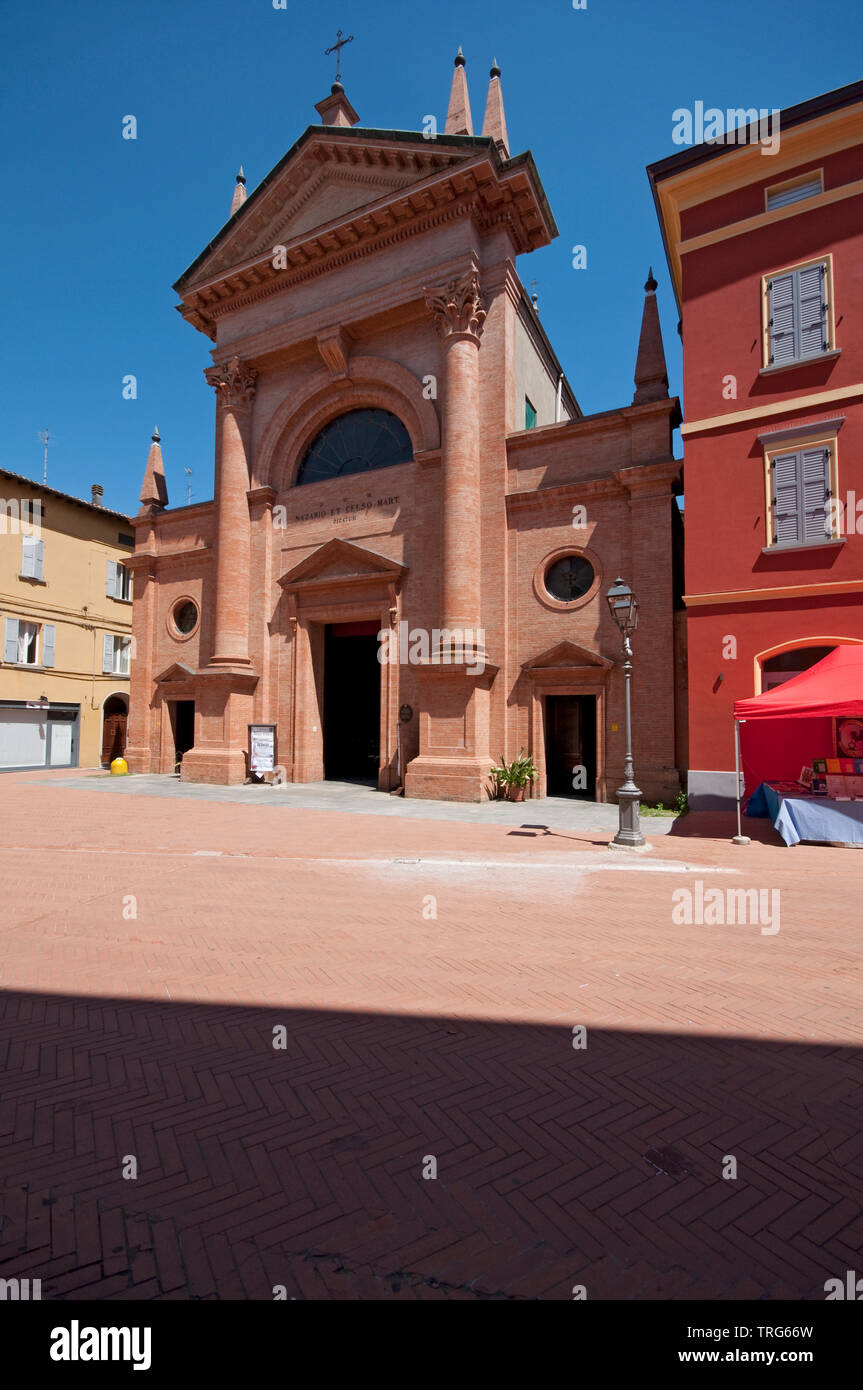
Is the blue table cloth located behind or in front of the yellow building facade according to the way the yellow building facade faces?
in front

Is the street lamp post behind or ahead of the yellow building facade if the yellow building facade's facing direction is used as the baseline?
ahead

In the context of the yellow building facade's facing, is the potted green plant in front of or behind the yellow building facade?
in front

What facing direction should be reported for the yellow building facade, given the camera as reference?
facing the viewer and to the right of the viewer
